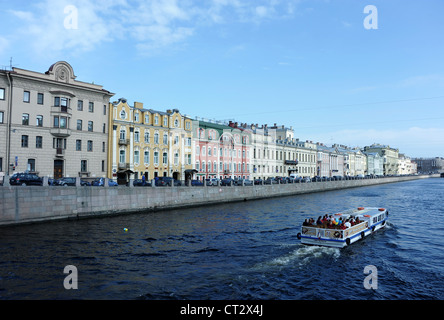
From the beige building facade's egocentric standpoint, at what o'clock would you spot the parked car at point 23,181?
The parked car is roughly at 2 o'clock from the beige building facade.

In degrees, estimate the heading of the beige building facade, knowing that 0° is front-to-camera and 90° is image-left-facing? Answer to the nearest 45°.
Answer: approximately 315°
